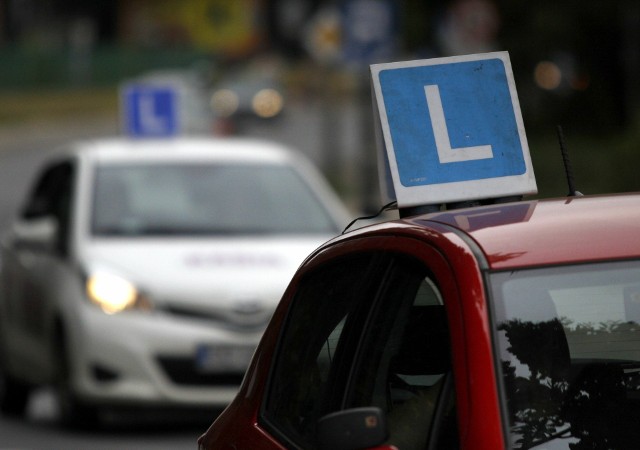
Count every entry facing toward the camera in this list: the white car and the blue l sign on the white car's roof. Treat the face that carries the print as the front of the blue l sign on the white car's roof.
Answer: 2

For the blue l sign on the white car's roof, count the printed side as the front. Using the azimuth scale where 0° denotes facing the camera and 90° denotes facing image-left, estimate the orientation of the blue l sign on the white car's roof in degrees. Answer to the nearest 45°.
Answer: approximately 0°

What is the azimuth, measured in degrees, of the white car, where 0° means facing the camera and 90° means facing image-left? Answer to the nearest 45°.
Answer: approximately 0°
